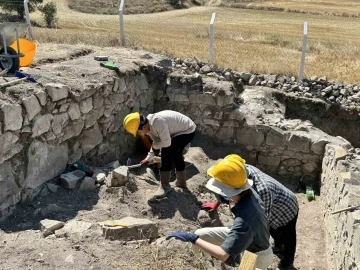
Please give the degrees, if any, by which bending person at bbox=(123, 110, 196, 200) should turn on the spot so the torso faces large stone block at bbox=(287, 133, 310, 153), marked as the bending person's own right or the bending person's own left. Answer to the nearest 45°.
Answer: approximately 135° to the bending person's own right

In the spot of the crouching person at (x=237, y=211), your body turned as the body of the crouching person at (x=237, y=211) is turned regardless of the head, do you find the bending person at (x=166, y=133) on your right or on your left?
on your right

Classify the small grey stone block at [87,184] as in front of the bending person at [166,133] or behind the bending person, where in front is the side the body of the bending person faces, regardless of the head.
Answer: in front

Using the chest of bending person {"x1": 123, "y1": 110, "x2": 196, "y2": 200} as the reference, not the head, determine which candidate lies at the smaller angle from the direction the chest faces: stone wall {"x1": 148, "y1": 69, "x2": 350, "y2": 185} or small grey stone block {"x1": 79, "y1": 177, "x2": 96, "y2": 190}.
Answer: the small grey stone block

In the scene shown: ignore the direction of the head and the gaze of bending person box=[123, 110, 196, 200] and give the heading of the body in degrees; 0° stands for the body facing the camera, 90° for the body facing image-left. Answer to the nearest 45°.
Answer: approximately 90°

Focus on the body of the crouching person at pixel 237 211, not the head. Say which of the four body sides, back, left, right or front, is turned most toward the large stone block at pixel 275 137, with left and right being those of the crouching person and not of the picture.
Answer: right

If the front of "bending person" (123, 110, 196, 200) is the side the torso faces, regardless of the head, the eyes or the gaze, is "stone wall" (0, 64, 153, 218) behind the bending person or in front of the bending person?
in front

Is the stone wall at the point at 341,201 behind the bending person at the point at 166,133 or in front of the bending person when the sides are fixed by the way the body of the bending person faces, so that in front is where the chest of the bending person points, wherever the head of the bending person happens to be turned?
behind

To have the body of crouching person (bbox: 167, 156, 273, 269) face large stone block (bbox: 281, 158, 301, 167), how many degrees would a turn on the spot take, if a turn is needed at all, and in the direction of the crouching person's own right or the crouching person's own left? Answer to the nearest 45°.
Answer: approximately 90° to the crouching person's own right

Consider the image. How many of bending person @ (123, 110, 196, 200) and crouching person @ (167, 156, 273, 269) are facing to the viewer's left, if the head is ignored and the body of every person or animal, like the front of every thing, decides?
2

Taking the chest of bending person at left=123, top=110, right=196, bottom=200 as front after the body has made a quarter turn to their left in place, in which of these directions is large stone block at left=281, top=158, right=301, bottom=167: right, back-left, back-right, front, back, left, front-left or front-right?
back-left

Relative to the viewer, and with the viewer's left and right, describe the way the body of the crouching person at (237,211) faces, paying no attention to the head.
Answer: facing to the left of the viewer

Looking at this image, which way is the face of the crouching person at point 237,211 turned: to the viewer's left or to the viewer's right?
to the viewer's left

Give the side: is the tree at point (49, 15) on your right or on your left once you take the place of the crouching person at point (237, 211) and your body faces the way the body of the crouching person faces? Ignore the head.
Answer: on your right
